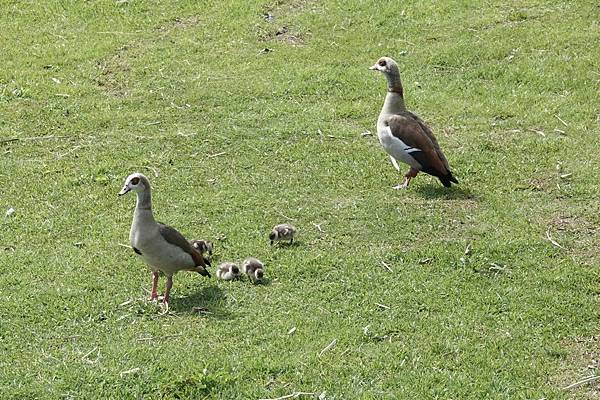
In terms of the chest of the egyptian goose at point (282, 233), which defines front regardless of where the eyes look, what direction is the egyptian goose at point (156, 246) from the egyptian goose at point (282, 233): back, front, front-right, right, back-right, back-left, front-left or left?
front-left

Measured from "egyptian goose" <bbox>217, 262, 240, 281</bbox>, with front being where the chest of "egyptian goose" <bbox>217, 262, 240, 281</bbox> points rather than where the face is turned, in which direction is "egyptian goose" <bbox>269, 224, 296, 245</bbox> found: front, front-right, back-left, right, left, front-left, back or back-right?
front-left

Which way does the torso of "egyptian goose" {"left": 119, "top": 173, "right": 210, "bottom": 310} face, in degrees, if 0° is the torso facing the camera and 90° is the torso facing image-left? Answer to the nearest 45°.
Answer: approximately 45°

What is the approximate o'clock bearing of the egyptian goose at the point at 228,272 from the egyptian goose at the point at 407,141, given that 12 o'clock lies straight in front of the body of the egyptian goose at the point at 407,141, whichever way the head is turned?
the egyptian goose at the point at 228,272 is roughly at 10 o'clock from the egyptian goose at the point at 407,141.

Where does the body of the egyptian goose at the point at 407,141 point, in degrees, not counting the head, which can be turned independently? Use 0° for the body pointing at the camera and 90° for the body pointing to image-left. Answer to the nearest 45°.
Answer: approximately 90°

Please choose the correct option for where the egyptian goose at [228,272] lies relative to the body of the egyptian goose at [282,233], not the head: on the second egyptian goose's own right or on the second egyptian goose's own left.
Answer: on the second egyptian goose's own left

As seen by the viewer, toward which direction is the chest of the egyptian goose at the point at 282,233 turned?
to the viewer's left

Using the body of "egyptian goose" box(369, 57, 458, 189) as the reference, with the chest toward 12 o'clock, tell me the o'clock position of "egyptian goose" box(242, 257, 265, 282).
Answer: "egyptian goose" box(242, 257, 265, 282) is roughly at 10 o'clock from "egyptian goose" box(369, 57, 458, 189).

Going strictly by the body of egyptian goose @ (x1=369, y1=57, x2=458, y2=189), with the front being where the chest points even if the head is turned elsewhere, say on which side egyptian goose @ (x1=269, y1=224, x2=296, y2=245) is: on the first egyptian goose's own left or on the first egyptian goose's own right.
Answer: on the first egyptian goose's own left

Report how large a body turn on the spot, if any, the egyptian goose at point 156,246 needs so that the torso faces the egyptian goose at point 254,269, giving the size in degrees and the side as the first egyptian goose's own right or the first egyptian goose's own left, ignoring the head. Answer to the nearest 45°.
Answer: approximately 135° to the first egyptian goose's own left

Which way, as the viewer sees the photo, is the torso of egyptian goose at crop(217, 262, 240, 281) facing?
to the viewer's right
